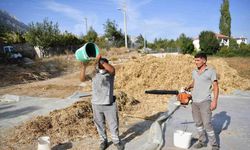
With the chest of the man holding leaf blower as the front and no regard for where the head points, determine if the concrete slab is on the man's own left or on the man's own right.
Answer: on the man's own right

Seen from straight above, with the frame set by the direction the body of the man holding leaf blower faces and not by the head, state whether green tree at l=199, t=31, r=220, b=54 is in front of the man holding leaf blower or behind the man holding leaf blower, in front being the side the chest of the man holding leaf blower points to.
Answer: behind

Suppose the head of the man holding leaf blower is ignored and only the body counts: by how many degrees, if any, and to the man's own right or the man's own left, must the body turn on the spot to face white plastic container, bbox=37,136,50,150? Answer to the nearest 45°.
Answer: approximately 45° to the man's own right

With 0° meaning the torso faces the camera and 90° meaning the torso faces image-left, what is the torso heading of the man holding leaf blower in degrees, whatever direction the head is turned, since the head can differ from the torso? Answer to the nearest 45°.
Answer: approximately 45°

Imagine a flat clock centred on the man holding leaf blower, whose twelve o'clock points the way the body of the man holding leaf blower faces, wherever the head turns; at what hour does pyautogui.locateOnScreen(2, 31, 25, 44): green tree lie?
The green tree is roughly at 3 o'clock from the man holding leaf blower.

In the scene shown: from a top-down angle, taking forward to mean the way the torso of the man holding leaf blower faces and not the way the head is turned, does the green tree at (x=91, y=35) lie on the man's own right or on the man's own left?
on the man's own right

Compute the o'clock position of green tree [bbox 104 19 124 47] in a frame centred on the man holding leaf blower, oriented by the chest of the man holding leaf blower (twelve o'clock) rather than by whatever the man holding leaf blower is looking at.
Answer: The green tree is roughly at 4 o'clock from the man holding leaf blower.

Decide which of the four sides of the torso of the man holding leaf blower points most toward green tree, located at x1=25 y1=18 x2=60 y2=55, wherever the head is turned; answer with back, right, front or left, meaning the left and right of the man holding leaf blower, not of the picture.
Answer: right
